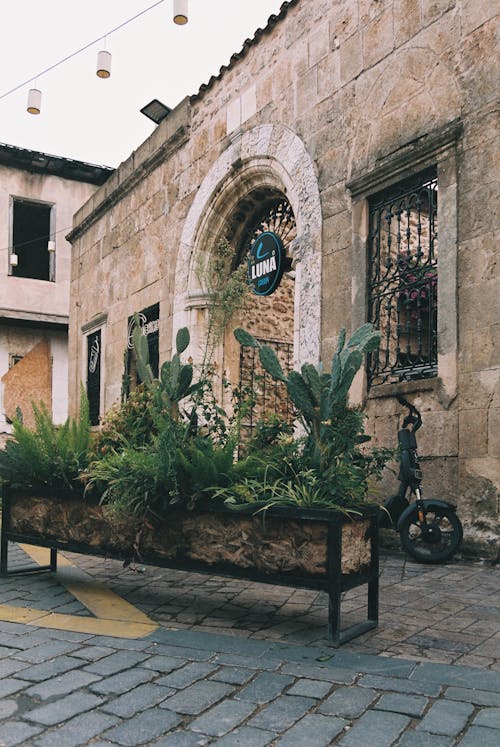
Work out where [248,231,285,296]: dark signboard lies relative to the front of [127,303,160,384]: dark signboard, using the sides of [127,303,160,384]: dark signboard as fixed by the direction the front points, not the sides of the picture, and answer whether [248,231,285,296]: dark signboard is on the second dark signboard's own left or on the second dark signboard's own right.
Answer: on the second dark signboard's own left

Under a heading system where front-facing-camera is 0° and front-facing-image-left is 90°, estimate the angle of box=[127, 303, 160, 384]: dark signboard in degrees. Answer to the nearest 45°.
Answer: approximately 45°

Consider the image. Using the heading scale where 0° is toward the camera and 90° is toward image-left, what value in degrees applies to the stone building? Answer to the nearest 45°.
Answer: approximately 45°

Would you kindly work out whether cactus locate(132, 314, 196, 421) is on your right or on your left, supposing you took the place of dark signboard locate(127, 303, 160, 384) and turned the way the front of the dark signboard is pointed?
on your left

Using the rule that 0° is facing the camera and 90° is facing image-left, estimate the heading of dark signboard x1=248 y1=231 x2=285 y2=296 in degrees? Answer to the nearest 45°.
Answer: approximately 45°
